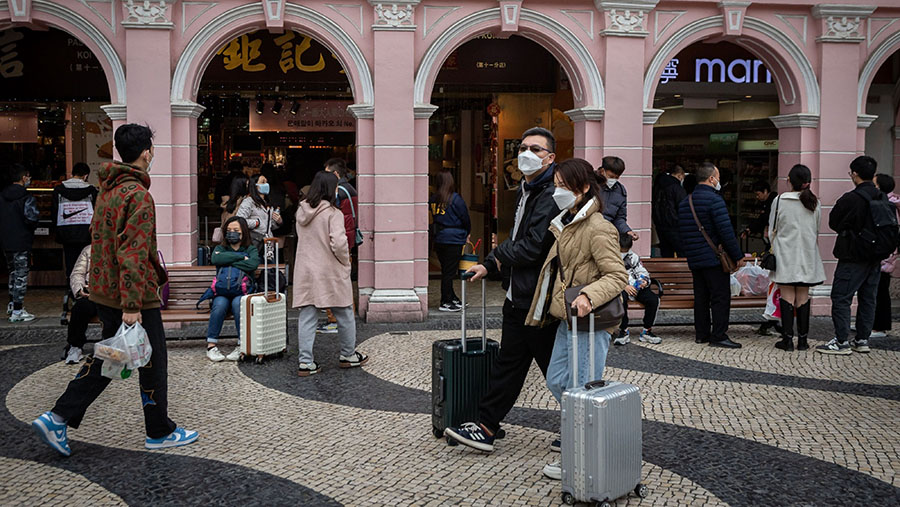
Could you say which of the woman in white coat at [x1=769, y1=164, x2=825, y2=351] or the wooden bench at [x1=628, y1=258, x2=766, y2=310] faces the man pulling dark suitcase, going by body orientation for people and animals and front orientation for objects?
the wooden bench

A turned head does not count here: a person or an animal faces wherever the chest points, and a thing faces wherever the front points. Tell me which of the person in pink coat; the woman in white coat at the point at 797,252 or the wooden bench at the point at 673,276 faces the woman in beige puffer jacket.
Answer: the wooden bench

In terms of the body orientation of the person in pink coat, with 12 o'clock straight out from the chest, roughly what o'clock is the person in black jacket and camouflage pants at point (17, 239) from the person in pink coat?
The person in black jacket and camouflage pants is roughly at 9 o'clock from the person in pink coat.

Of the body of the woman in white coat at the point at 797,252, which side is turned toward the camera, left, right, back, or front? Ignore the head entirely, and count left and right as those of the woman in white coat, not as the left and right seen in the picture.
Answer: back

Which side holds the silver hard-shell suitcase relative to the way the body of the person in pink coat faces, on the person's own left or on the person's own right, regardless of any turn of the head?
on the person's own right

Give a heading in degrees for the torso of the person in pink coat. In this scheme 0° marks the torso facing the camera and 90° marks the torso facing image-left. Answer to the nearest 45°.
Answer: approximately 225°

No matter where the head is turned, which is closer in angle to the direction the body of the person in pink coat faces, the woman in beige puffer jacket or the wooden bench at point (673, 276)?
the wooden bench

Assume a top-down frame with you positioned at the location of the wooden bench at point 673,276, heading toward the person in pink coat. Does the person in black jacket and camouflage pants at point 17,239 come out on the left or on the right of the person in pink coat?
right

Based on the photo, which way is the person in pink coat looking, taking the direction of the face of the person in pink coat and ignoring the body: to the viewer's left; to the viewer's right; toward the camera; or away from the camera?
away from the camera

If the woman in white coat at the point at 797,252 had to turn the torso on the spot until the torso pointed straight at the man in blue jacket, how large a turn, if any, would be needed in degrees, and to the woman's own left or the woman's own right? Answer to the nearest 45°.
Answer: approximately 90° to the woman's own left

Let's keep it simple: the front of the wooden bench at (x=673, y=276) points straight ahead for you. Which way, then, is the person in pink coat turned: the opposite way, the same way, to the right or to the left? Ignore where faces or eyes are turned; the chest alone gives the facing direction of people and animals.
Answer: the opposite way

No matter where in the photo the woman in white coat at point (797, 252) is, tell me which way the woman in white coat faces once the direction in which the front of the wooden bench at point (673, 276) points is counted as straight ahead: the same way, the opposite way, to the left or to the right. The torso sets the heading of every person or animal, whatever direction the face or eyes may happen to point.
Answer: the opposite way
